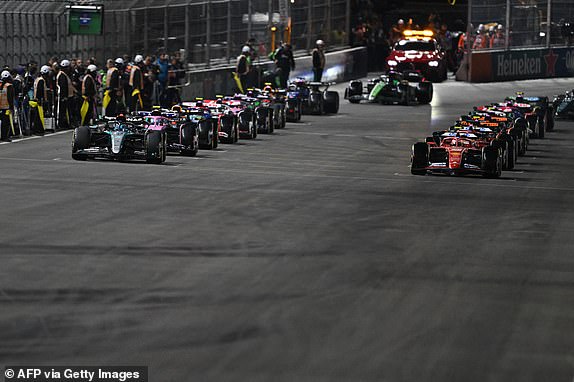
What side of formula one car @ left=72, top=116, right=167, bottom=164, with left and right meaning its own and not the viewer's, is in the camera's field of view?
front

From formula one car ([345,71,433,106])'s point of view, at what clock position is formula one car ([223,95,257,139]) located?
formula one car ([223,95,257,139]) is roughly at 11 o'clock from formula one car ([345,71,433,106]).

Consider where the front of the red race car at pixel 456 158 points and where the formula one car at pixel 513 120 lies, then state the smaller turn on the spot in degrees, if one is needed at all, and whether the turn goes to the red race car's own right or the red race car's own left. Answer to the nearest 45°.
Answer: approximately 180°

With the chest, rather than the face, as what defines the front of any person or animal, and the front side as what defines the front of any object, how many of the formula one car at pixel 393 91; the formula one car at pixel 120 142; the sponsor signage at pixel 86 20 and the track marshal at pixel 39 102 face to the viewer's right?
1

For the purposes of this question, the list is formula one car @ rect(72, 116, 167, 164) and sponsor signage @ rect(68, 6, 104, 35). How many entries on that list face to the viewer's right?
0

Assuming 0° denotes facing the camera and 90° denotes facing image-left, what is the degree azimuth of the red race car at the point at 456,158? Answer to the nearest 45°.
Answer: approximately 0°

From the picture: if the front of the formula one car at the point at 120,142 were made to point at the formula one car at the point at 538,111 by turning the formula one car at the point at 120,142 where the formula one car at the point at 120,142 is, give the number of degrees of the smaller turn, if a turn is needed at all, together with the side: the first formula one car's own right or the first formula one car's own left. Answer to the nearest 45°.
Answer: approximately 135° to the first formula one car's own left

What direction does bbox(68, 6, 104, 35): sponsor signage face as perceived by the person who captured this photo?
facing the viewer

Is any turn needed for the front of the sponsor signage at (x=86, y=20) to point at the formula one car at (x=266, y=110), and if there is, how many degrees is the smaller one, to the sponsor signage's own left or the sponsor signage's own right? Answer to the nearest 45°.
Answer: approximately 45° to the sponsor signage's own left

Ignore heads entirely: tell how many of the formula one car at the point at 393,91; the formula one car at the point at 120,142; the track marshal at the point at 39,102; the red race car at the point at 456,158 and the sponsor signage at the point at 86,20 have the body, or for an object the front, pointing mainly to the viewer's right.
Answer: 1

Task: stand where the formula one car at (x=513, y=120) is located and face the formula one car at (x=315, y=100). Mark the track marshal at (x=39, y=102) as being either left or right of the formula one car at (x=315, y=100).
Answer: left

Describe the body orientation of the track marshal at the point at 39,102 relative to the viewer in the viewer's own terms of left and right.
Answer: facing to the right of the viewer

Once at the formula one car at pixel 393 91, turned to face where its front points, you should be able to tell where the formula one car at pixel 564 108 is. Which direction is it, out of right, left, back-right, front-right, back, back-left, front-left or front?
left

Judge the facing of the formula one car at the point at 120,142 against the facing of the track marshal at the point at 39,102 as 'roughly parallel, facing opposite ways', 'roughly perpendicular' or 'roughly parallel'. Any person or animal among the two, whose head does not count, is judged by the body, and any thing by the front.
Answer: roughly perpendicular

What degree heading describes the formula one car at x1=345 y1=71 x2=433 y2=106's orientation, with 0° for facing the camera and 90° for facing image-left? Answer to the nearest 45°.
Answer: approximately 45°
